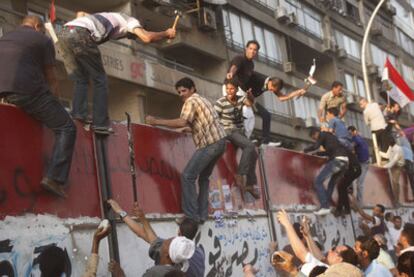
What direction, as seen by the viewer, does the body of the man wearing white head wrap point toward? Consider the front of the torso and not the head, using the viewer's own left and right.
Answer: facing away from the viewer and to the left of the viewer

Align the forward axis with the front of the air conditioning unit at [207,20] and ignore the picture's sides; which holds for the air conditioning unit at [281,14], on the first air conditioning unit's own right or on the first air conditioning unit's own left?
on the first air conditioning unit's own left

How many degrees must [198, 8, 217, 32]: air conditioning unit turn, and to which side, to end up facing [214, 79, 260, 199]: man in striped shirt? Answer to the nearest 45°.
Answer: approximately 45° to its right

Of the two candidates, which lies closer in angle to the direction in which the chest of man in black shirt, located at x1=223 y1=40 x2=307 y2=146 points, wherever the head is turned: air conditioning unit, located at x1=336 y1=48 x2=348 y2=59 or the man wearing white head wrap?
the man wearing white head wrap

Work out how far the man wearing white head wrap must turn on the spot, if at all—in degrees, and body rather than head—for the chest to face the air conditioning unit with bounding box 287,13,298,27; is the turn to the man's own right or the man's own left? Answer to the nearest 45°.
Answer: approximately 45° to the man's own right

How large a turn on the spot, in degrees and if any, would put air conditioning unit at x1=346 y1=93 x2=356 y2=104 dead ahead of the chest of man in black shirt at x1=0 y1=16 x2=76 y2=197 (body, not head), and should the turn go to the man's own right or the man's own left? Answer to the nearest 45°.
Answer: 0° — they already face it
